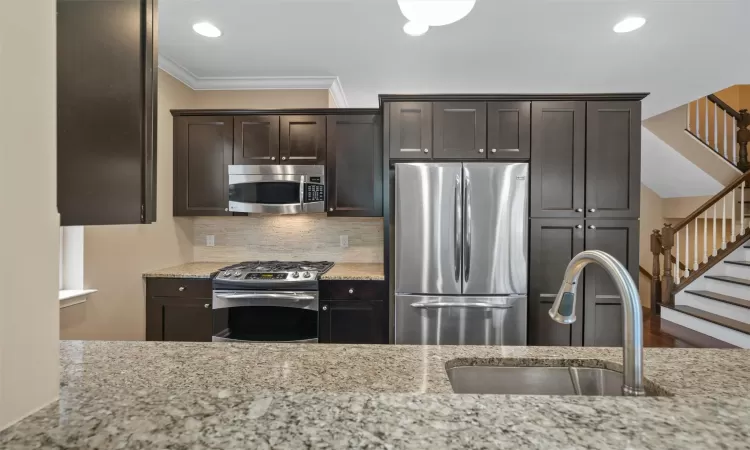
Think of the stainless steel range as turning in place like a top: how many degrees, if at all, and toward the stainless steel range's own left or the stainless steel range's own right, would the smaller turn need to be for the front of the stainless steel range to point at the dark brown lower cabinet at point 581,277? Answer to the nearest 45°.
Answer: approximately 90° to the stainless steel range's own left

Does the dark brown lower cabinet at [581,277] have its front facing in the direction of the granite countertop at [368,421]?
yes

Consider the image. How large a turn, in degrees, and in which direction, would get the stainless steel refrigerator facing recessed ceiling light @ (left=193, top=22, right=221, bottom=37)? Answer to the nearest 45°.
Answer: approximately 90° to its right

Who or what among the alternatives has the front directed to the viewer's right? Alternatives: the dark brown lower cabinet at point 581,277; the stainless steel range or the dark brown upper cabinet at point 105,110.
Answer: the dark brown upper cabinet

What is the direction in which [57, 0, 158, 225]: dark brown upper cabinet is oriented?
to the viewer's right

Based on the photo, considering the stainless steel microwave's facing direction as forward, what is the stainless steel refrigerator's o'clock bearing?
The stainless steel refrigerator is roughly at 10 o'clock from the stainless steel microwave.

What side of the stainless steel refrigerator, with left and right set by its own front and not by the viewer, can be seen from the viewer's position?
front

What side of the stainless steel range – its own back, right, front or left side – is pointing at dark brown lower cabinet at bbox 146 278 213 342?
right

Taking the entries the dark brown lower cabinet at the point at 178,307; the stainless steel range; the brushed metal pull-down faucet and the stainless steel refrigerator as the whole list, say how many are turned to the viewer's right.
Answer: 0

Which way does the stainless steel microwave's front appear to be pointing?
toward the camera

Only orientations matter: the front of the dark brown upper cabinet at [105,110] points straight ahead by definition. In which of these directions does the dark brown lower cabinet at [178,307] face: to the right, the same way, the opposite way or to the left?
to the right

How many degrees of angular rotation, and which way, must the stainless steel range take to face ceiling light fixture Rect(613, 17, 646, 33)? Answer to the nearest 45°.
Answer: approximately 45° to its left

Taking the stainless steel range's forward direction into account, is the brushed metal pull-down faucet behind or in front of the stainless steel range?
in front

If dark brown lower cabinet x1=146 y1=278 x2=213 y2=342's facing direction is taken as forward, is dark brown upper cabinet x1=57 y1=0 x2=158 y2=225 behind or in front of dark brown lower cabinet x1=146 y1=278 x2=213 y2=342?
in front

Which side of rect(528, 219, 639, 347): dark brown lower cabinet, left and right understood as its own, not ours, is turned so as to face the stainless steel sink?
front

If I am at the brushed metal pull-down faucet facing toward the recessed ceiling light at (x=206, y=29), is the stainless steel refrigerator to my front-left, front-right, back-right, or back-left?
front-right

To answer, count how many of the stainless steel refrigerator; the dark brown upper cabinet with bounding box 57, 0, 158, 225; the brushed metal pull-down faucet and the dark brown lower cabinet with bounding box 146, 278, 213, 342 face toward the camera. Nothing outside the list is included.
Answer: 2
